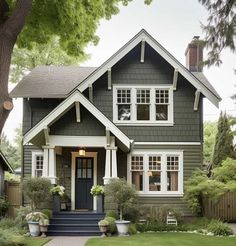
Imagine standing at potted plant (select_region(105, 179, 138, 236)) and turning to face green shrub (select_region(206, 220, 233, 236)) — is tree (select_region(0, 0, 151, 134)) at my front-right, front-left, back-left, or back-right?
back-right

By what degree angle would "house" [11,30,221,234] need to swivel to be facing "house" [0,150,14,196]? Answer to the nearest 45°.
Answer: approximately 135° to its right

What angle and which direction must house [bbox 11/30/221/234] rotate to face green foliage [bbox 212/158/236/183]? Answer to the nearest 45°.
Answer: approximately 45° to its left

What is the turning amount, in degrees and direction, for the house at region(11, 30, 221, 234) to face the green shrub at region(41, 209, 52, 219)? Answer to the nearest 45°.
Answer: approximately 45° to its right

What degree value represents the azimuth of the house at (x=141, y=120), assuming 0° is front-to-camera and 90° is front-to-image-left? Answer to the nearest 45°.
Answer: approximately 0°

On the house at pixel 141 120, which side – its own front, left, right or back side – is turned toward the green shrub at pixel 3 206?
right

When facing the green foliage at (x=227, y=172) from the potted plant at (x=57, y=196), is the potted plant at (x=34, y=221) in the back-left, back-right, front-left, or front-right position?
back-right
